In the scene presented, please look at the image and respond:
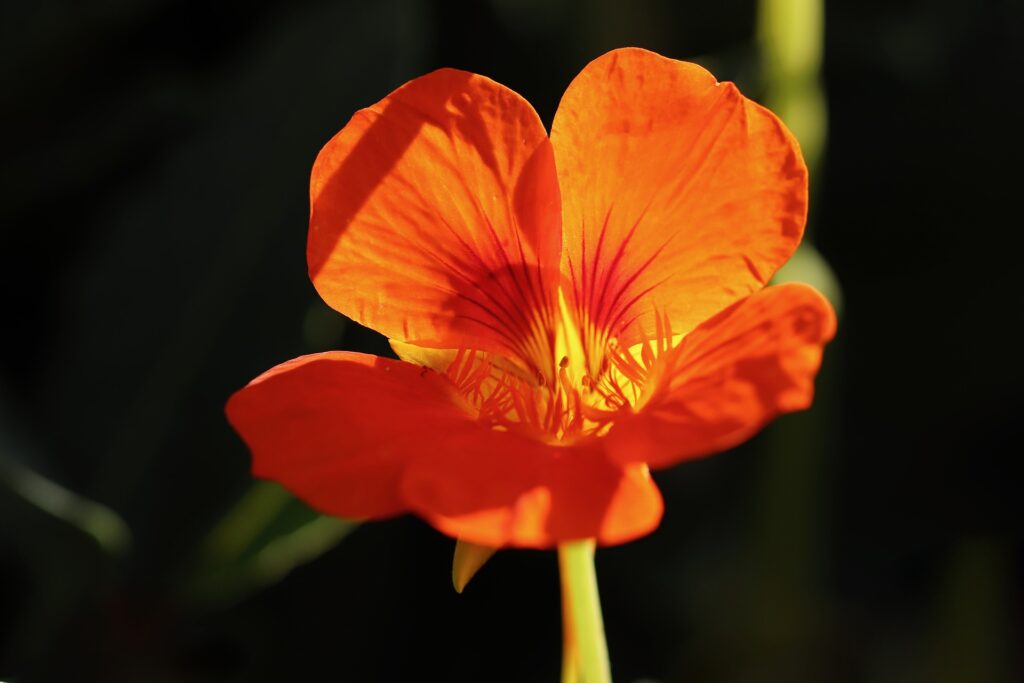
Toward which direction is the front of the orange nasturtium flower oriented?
toward the camera
